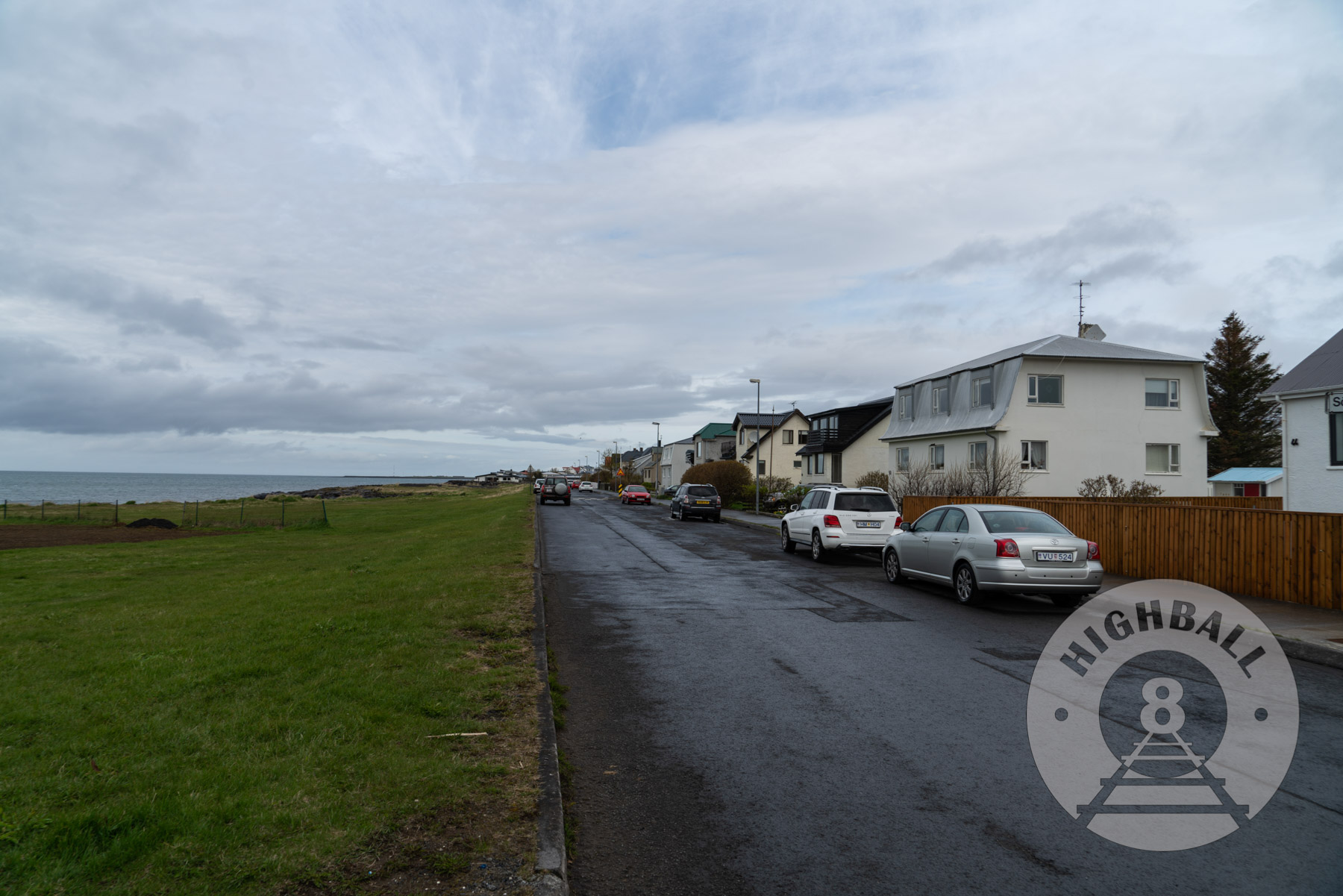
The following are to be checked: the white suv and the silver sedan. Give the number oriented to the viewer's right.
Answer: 0

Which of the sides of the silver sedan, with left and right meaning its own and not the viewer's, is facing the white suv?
front

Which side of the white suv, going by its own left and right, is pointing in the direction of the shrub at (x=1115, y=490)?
right

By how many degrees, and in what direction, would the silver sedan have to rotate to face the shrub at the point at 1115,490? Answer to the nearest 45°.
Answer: approximately 45° to its right

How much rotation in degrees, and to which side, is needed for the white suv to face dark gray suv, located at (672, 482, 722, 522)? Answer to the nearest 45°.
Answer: approximately 45° to its right

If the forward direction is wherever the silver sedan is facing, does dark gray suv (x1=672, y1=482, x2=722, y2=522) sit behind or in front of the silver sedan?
in front

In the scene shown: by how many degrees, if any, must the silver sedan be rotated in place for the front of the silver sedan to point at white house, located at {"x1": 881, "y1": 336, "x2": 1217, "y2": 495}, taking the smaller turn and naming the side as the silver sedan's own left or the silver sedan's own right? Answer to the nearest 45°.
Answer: approximately 45° to the silver sedan's own right

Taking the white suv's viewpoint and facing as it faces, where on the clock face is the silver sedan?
The silver sedan is roughly at 7 o'clock from the white suv.

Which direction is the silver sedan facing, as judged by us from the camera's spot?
facing away from the viewer and to the left of the viewer

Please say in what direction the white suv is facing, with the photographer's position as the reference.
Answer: facing away from the viewer and to the left of the viewer
